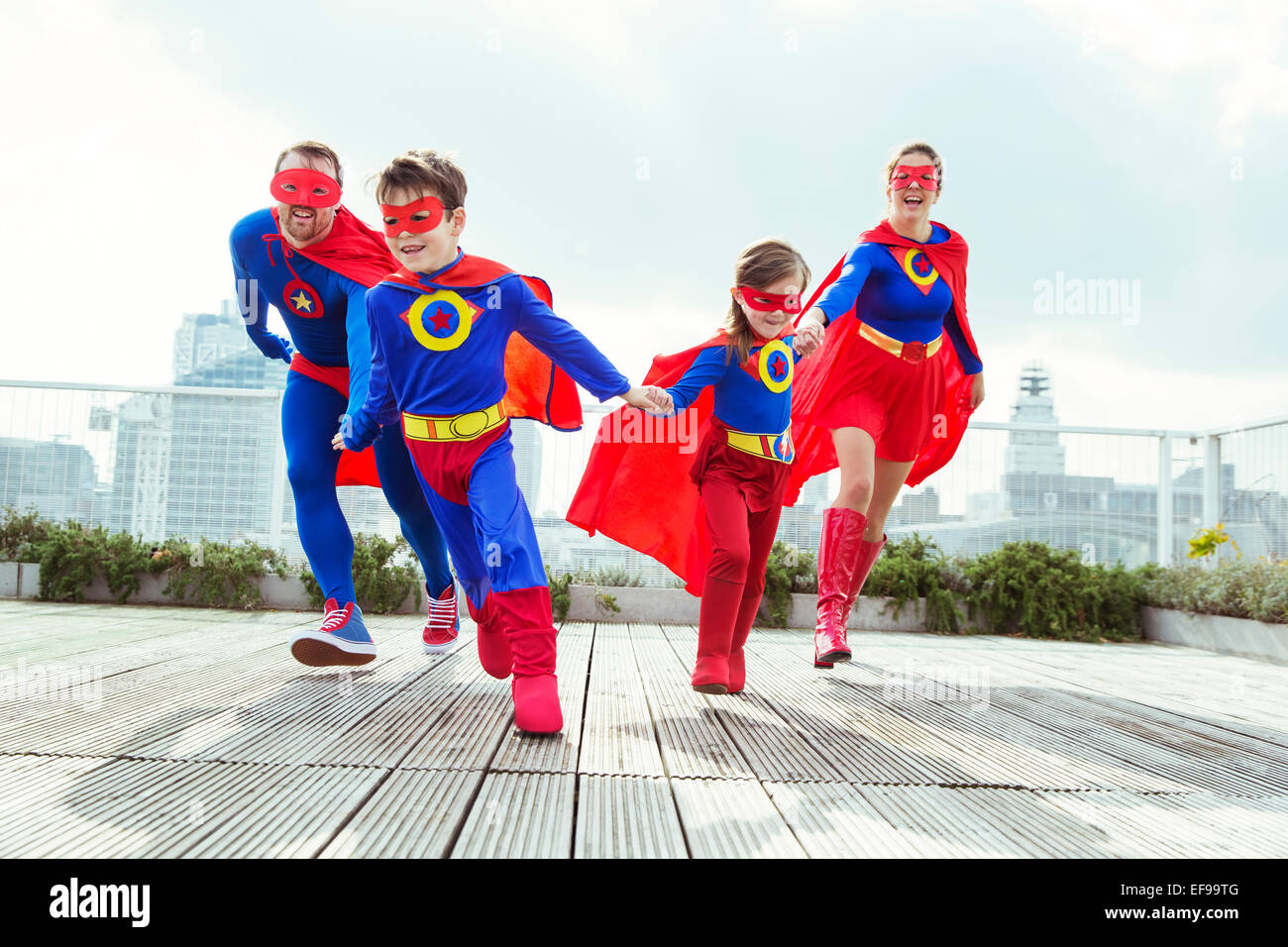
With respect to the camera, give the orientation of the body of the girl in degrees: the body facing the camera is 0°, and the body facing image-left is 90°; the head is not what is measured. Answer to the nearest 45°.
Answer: approximately 315°

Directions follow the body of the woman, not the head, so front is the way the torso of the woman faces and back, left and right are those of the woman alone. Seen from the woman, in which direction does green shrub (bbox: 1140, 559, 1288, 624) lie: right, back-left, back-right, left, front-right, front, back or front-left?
back-left

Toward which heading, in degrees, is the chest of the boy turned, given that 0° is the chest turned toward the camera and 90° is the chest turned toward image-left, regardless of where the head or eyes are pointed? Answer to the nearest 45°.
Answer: approximately 0°

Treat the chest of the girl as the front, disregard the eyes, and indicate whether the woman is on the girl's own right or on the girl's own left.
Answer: on the girl's own left

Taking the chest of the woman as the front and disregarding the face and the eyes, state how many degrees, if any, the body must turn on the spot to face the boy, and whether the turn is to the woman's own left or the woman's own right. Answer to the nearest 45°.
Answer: approximately 45° to the woman's own right

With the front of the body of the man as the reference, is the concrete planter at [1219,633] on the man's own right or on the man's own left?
on the man's own left

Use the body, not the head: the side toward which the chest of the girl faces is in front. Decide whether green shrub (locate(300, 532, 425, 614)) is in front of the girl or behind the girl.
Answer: behind

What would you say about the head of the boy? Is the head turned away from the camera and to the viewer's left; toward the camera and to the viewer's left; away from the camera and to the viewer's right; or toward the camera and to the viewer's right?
toward the camera and to the viewer's left

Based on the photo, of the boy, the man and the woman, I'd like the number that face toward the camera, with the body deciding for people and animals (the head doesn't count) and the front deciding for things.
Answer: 3

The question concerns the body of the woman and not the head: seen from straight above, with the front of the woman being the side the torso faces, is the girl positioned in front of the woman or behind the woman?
in front

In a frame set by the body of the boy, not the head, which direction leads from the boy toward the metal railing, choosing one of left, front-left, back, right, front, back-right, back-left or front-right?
back
